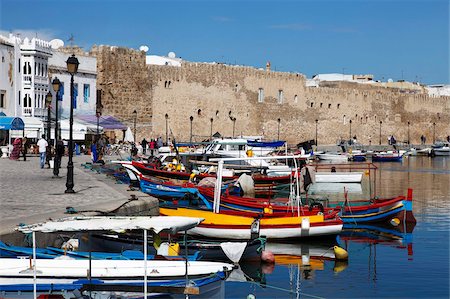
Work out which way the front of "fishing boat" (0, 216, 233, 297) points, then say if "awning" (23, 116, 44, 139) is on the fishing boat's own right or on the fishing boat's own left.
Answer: on the fishing boat's own left

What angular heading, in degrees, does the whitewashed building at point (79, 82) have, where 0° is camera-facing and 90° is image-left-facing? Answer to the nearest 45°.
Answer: approximately 315°

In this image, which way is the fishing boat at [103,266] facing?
to the viewer's right

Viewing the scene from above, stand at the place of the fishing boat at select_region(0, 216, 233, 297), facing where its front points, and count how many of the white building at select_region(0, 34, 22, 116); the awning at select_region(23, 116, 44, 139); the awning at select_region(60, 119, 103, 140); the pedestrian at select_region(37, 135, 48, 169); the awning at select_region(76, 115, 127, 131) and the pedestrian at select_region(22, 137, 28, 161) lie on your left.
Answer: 6

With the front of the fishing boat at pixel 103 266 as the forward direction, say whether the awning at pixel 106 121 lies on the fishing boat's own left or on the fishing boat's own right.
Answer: on the fishing boat's own left

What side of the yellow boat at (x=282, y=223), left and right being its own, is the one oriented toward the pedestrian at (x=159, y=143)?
right

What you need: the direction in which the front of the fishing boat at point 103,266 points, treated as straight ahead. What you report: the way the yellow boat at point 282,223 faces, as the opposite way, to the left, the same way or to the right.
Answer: the opposite way
